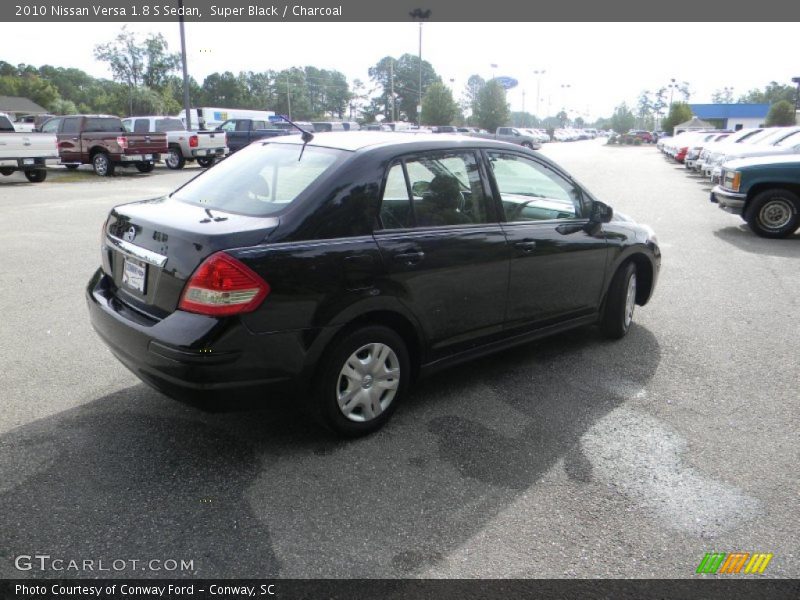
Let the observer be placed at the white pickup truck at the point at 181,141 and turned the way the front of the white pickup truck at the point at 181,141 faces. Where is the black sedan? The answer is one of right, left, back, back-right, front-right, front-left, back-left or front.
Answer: back-left

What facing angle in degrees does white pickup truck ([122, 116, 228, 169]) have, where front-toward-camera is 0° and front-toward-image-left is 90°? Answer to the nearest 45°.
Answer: approximately 135°

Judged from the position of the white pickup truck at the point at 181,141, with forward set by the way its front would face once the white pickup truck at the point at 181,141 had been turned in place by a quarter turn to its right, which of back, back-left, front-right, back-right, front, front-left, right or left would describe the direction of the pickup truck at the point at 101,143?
back

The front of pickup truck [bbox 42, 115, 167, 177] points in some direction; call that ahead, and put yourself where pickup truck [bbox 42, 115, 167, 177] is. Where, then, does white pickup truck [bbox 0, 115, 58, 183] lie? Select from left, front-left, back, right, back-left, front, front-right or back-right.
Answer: left

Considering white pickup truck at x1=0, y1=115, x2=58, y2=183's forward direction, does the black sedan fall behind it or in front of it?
behind

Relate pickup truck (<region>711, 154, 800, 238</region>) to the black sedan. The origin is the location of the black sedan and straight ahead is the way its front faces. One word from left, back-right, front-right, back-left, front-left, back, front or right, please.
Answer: front

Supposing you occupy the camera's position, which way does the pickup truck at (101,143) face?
facing away from the viewer and to the left of the viewer

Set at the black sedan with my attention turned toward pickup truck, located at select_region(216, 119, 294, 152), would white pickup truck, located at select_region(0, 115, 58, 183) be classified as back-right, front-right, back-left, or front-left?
front-left

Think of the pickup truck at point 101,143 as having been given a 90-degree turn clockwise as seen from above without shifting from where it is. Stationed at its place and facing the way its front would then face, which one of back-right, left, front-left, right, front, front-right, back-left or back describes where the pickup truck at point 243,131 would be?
front

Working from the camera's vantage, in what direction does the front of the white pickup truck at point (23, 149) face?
facing away from the viewer and to the left of the viewer

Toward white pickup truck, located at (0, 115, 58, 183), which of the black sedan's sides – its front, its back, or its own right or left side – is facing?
left

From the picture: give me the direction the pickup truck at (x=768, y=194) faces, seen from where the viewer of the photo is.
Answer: facing to the left of the viewer

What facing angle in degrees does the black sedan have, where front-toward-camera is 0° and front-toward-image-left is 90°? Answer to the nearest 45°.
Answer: approximately 225°

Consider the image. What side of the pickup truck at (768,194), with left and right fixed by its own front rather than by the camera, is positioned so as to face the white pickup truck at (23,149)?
front

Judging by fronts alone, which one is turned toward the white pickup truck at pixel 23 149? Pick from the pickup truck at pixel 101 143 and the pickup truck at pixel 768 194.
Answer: the pickup truck at pixel 768 194

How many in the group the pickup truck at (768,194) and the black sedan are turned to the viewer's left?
1
